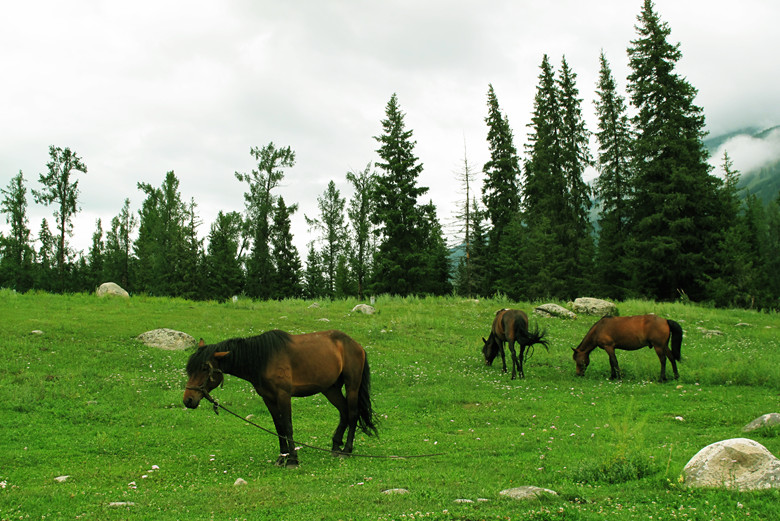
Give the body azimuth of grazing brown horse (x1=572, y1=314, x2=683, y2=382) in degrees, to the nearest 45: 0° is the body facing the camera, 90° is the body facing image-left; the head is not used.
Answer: approximately 90°

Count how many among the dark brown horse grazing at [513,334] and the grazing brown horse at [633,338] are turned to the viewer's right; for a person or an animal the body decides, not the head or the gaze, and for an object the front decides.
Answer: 0

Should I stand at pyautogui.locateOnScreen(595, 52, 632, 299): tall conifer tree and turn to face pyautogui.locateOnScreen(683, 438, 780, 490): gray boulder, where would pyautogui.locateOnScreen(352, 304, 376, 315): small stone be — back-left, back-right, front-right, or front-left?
front-right

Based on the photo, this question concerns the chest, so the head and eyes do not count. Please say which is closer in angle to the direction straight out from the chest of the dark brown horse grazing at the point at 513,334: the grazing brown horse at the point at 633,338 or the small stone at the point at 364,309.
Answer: the small stone

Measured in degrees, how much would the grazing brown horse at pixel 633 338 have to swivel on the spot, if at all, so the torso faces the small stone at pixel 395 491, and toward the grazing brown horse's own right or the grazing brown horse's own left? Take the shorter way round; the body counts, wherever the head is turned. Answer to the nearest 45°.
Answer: approximately 90° to the grazing brown horse's own left

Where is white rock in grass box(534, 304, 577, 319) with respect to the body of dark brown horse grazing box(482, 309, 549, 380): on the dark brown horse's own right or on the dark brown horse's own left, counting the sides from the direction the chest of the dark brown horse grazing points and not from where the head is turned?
on the dark brown horse's own right

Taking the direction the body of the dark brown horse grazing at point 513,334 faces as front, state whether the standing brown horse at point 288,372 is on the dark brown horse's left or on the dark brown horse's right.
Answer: on the dark brown horse's left

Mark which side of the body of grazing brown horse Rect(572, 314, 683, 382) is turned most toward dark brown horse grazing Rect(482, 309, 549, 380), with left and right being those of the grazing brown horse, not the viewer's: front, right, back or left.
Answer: front

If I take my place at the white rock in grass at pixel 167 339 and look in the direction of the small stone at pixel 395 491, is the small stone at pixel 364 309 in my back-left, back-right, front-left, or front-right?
back-left

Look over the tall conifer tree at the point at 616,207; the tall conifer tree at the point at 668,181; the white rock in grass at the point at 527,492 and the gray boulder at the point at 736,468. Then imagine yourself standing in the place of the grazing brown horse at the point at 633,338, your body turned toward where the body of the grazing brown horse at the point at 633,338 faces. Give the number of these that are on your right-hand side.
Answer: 2

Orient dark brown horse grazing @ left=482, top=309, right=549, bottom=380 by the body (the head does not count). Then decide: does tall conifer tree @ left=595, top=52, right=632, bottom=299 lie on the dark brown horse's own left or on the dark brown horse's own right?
on the dark brown horse's own right

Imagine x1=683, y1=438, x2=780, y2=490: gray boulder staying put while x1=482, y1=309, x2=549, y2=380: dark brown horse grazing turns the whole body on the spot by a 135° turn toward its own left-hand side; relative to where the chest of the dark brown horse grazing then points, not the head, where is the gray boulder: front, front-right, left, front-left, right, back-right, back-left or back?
front
